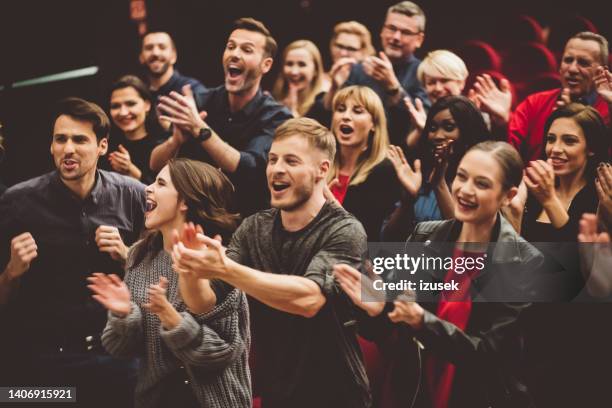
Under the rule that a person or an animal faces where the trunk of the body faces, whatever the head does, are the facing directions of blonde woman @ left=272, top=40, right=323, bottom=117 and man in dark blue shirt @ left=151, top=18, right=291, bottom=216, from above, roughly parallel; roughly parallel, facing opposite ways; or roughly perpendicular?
roughly parallel

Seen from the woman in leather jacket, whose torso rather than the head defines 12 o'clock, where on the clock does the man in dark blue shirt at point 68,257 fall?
The man in dark blue shirt is roughly at 2 o'clock from the woman in leather jacket.

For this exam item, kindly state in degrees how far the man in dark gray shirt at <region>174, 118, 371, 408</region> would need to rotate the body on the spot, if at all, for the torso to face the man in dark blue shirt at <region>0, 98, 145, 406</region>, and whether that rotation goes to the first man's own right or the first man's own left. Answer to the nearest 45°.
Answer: approximately 90° to the first man's own right

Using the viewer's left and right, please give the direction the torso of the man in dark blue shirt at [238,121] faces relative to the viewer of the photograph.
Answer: facing the viewer and to the left of the viewer

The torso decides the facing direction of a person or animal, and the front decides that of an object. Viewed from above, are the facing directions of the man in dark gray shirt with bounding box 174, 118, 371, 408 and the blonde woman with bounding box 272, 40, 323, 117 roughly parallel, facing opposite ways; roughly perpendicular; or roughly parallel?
roughly parallel

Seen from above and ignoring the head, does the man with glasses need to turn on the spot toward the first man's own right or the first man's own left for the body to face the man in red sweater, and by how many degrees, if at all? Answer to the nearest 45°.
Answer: approximately 90° to the first man's own left

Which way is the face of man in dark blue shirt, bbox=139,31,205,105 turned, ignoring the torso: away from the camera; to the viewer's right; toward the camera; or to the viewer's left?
toward the camera

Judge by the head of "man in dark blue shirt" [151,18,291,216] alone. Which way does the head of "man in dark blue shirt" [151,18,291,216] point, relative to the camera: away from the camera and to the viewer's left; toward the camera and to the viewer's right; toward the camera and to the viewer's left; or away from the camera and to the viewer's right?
toward the camera and to the viewer's left

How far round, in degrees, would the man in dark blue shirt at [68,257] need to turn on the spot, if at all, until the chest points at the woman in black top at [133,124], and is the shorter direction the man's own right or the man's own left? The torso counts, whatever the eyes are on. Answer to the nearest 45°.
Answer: approximately 135° to the man's own left

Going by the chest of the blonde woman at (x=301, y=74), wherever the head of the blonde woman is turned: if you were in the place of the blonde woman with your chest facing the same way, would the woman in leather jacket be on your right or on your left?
on your left

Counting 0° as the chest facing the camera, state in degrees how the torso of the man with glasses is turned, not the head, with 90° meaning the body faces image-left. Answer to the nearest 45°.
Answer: approximately 45°

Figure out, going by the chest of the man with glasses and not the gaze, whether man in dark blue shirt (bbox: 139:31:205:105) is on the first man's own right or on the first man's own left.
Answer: on the first man's own right

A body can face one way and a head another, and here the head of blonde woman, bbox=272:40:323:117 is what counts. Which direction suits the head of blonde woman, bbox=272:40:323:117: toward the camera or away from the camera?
toward the camera

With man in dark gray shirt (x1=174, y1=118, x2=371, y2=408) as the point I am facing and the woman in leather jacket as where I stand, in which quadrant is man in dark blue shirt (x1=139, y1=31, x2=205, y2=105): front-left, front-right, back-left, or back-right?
front-right

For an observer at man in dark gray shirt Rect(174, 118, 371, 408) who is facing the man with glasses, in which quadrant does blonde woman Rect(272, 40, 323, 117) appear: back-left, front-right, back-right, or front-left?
front-left

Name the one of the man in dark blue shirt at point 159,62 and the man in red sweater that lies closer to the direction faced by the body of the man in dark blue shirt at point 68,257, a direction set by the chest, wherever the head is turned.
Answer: the man in red sweater
